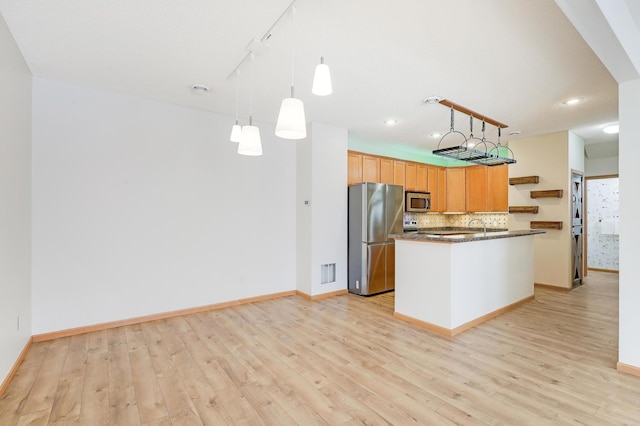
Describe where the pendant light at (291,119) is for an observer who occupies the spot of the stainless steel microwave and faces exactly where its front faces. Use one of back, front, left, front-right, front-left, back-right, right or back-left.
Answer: front-right

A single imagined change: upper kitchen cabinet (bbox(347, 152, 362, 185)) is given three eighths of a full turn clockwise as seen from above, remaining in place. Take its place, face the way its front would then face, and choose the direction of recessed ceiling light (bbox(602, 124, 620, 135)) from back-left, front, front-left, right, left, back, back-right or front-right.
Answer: back

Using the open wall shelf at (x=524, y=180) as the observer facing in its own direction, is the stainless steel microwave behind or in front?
in front

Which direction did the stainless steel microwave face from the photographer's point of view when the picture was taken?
facing the viewer and to the right of the viewer

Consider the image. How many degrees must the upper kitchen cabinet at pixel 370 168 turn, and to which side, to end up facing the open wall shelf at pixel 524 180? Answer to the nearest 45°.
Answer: approximately 45° to its left

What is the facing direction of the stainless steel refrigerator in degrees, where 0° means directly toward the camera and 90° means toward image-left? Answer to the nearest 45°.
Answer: approximately 315°

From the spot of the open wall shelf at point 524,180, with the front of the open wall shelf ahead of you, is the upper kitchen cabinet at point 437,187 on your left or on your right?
on your right

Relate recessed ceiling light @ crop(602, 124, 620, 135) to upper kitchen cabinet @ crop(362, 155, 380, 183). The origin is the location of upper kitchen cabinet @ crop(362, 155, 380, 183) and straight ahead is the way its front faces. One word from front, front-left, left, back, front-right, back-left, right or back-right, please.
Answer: front-left
